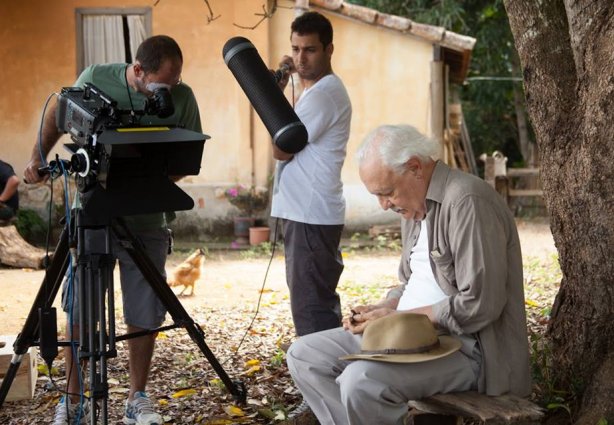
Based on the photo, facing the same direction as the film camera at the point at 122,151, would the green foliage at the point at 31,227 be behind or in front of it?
behind

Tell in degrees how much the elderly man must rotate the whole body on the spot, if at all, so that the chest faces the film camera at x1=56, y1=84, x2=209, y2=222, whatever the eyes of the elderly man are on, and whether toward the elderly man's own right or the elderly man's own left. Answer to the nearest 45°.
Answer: approximately 45° to the elderly man's own right

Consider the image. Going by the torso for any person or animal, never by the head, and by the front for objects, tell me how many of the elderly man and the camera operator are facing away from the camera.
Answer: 0

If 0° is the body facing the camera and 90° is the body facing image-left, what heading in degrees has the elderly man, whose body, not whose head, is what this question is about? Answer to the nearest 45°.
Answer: approximately 45°

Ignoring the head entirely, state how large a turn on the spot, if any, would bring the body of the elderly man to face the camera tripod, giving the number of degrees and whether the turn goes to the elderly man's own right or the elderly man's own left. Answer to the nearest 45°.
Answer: approximately 45° to the elderly man's own right

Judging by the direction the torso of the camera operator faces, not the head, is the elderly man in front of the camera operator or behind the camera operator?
in front
